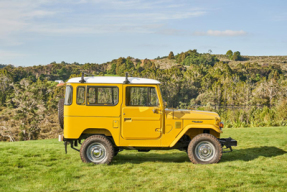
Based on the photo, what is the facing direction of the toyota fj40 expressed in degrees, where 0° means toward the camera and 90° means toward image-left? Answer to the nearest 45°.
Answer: approximately 270°
